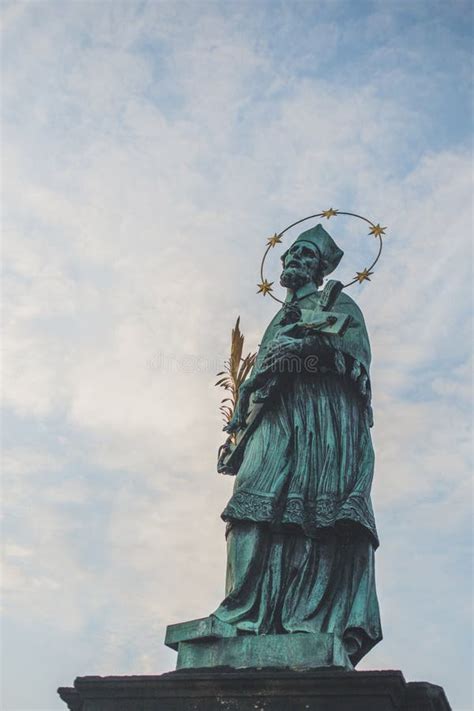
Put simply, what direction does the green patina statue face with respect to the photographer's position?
facing the viewer and to the left of the viewer
